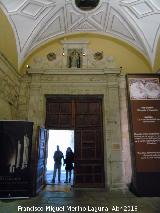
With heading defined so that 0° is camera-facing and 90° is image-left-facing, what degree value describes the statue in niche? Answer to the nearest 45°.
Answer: approximately 0°

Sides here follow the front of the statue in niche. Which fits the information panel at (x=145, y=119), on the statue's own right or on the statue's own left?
on the statue's own left

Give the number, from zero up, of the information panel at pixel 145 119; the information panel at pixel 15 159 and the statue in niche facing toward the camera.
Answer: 3

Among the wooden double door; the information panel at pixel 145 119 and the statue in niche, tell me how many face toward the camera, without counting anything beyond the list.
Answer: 3

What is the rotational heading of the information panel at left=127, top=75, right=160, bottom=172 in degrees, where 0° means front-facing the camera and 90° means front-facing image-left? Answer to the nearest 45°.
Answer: approximately 0°

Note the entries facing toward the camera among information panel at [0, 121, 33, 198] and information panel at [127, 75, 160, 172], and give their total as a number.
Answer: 2

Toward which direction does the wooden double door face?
toward the camera

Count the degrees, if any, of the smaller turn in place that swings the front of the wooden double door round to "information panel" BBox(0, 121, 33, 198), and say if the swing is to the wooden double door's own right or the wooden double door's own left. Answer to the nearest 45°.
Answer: approximately 45° to the wooden double door's own right

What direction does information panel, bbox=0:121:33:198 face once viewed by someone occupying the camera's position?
facing the viewer

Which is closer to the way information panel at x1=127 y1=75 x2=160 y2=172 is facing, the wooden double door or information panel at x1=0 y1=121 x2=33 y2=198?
the information panel

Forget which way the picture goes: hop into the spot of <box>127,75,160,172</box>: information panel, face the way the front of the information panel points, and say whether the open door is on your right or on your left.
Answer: on your right
